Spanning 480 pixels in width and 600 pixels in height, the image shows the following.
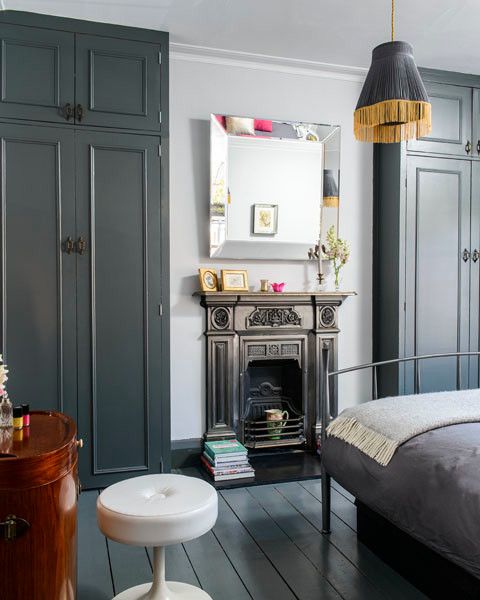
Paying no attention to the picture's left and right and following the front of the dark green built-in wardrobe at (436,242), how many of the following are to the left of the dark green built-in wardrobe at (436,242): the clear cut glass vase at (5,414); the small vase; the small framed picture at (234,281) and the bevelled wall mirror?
0

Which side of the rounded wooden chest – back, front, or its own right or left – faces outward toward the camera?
front

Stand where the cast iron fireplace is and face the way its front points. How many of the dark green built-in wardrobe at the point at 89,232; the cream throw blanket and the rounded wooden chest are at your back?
0

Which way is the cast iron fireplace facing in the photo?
toward the camera

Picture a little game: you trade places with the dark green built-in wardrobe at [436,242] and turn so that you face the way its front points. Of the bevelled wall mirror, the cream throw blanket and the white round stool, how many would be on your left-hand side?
0

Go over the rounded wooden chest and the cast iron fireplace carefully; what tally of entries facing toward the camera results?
2

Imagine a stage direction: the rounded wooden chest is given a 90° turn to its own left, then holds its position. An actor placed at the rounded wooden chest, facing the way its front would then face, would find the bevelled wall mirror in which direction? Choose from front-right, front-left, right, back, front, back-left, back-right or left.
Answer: front-left

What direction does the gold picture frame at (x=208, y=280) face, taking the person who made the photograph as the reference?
facing the viewer and to the right of the viewer

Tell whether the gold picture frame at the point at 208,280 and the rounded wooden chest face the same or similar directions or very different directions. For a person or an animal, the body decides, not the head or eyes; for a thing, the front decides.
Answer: same or similar directions

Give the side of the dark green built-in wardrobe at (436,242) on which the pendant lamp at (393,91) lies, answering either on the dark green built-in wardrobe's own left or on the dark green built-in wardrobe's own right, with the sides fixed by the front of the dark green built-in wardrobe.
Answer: on the dark green built-in wardrobe's own right

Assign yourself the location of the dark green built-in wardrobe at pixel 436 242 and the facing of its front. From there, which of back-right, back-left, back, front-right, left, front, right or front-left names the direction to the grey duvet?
front-right

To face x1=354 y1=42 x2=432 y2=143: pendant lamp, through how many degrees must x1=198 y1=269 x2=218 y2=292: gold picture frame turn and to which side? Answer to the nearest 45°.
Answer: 0° — it already faces it

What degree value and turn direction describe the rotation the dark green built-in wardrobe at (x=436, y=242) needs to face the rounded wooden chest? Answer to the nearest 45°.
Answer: approximately 45° to its right

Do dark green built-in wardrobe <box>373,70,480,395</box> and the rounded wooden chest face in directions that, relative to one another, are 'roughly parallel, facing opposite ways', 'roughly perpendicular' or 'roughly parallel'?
roughly parallel

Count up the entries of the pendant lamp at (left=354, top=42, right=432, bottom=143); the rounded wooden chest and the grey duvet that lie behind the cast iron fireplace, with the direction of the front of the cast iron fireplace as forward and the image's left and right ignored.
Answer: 0

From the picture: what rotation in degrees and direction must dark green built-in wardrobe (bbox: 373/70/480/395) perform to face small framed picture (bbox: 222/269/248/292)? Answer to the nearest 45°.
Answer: approximately 90° to its right
